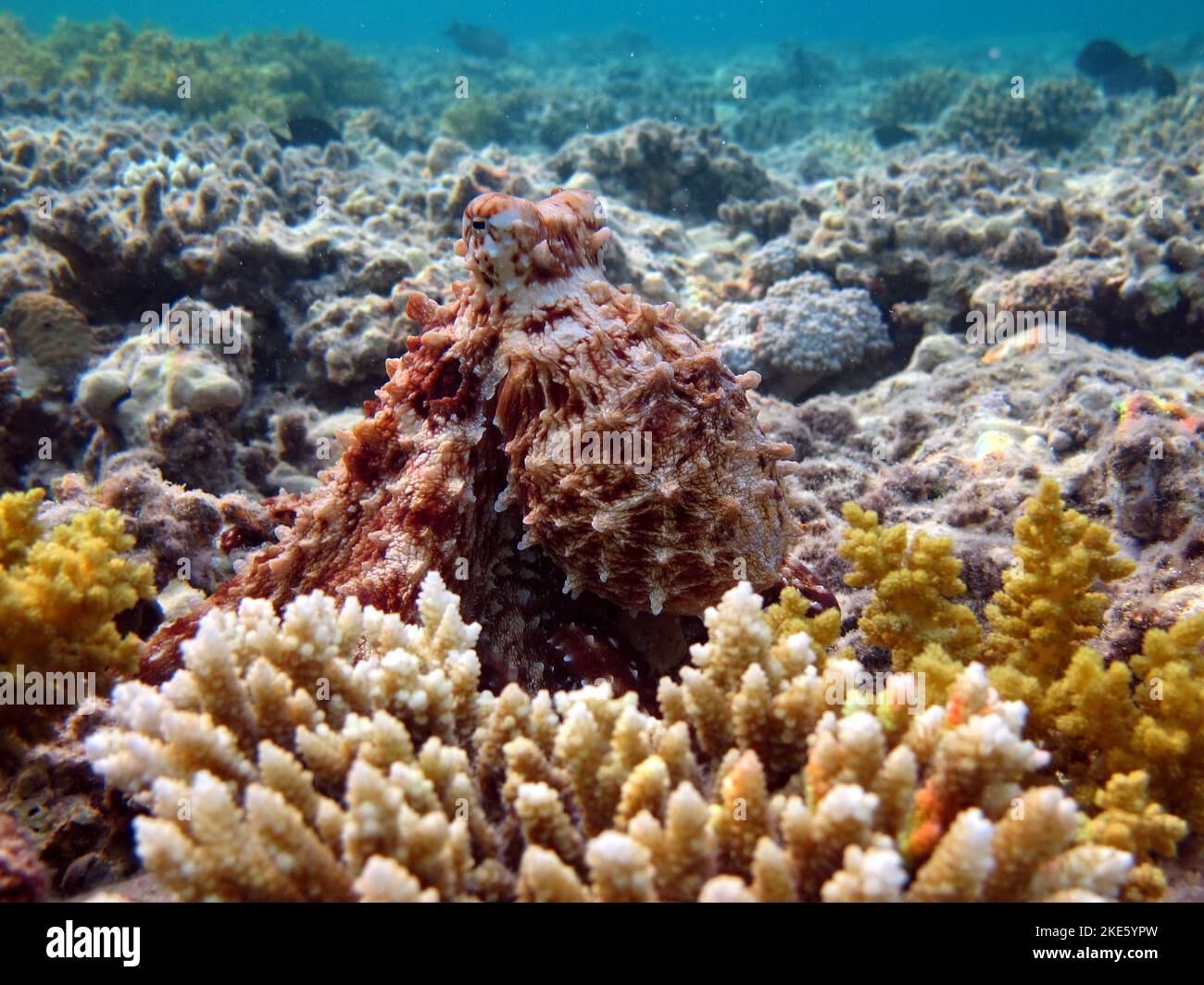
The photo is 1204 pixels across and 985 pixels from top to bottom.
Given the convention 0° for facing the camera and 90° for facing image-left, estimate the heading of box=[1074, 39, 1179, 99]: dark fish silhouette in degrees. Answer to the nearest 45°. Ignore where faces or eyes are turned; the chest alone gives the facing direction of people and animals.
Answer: approximately 90°

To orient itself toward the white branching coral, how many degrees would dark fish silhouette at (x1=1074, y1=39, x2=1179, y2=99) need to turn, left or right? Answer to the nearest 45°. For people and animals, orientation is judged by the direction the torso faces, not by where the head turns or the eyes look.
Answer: approximately 90° to its left
